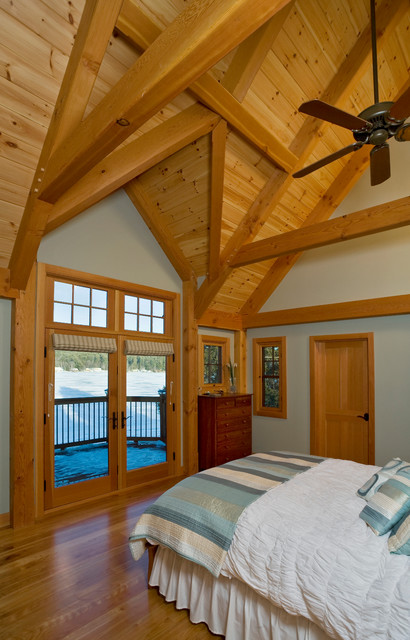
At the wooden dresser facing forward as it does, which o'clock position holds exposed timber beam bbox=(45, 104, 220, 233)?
The exposed timber beam is roughly at 2 o'clock from the wooden dresser.

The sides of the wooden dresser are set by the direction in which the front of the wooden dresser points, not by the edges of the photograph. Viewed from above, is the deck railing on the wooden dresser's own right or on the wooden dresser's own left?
on the wooden dresser's own right

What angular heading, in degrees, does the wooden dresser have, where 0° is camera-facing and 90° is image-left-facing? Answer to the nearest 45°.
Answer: approximately 315°

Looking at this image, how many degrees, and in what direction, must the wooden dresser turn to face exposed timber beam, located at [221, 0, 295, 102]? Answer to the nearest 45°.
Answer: approximately 45° to its right

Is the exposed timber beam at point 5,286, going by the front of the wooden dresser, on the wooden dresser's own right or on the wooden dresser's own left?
on the wooden dresser's own right

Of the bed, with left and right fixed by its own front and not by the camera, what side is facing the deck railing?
front

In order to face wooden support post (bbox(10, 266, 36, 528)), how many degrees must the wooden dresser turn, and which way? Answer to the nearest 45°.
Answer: approximately 90° to its right

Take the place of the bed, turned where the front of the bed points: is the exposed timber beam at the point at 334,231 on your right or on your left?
on your right

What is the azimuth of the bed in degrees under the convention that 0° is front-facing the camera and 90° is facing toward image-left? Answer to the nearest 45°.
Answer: approximately 135°

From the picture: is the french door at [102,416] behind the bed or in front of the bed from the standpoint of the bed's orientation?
in front

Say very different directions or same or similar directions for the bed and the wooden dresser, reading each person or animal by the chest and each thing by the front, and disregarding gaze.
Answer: very different directions
